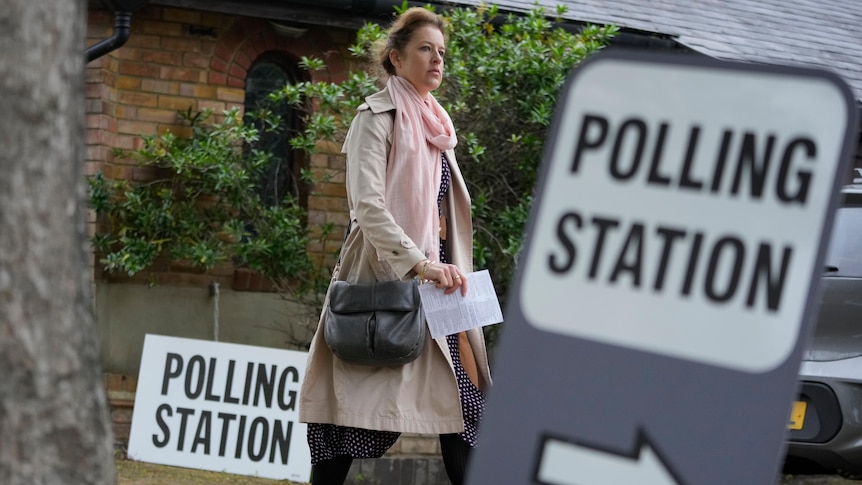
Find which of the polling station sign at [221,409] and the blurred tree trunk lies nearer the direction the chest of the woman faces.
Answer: the blurred tree trunk

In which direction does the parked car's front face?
away from the camera

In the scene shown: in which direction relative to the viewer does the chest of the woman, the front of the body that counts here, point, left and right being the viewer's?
facing the viewer and to the right of the viewer

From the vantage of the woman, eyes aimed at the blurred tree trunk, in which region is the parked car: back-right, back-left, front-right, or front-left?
back-left

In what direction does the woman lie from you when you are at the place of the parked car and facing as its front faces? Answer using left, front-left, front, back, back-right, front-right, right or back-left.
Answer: back-left

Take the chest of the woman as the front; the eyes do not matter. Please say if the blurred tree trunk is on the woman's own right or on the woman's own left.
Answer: on the woman's own right

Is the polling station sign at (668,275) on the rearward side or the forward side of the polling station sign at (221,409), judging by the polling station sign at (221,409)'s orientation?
on the forward side

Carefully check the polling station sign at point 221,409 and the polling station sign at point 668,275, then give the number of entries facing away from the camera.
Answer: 0

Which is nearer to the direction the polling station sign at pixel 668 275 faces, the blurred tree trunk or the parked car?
the blurred tree trunk

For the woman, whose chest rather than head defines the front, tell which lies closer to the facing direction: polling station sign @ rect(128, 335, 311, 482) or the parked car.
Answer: the parked car

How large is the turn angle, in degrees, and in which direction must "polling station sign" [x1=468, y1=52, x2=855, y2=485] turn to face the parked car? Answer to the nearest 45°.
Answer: approximately 180°
